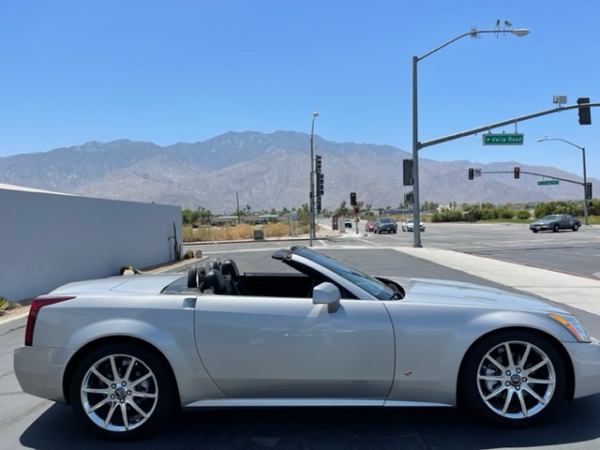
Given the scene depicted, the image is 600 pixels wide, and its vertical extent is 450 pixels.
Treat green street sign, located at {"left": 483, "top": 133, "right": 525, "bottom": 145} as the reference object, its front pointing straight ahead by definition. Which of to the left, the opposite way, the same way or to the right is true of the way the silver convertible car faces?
to the left

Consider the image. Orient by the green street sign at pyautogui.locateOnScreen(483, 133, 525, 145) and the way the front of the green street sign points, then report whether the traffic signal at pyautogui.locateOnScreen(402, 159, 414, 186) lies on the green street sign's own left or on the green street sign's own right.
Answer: on the green street sign's own right

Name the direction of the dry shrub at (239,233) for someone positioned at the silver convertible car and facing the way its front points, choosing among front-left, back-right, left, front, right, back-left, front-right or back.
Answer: left

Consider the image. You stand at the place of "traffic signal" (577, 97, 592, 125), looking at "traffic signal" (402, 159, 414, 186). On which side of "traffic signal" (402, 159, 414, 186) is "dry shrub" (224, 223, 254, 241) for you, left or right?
right

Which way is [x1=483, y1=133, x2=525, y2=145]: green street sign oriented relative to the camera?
toward the camera

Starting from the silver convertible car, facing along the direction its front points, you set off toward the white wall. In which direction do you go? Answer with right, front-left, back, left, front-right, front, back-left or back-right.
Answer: back-left

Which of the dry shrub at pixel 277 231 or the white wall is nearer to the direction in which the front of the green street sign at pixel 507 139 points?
the white wall

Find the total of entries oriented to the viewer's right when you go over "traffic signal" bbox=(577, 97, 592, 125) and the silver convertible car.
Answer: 1

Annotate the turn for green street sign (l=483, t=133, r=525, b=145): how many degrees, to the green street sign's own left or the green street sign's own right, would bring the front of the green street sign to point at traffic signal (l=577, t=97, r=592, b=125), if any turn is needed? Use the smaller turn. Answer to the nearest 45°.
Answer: approximately 45° to the green street sign's own left

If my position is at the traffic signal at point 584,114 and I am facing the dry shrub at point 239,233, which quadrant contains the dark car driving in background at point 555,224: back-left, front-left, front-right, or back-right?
front-right

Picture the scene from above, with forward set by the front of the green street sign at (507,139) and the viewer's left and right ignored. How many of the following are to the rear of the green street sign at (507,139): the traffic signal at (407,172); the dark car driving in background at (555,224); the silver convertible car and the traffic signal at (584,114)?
1

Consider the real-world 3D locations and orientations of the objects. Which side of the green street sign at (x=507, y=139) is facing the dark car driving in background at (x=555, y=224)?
back
